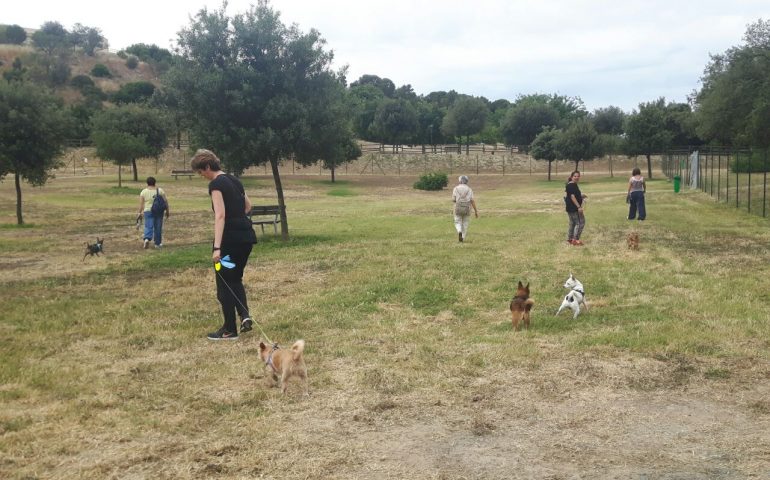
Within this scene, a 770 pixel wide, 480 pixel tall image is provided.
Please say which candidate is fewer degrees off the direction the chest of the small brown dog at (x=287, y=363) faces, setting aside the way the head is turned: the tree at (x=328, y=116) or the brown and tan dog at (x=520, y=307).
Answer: the tree

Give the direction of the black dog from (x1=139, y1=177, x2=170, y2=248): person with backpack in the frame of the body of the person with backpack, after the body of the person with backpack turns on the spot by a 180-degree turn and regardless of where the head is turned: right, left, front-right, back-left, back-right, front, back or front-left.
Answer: front-right

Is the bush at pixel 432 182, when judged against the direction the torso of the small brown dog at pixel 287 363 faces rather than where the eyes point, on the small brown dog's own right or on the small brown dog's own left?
on the small brown dog's own right

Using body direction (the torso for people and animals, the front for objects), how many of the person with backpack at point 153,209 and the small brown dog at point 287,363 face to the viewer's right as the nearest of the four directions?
0

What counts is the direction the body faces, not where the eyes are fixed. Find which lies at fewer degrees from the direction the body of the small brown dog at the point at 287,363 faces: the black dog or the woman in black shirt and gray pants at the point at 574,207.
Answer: the black dog

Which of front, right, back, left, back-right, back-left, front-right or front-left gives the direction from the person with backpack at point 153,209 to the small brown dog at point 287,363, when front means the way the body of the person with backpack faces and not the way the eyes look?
back

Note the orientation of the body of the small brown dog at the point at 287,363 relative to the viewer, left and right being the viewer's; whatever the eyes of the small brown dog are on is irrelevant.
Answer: facing away from the viewer and to the left of the viewer

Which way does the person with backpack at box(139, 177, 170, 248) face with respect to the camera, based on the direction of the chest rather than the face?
away from the camera

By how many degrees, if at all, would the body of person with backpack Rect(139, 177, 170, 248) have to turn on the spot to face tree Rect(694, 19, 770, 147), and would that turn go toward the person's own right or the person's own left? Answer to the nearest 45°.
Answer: approximately 90° to the person's own right

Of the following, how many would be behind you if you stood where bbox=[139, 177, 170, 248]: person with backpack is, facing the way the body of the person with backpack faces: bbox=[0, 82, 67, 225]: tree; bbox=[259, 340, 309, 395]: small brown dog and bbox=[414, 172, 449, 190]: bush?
1
